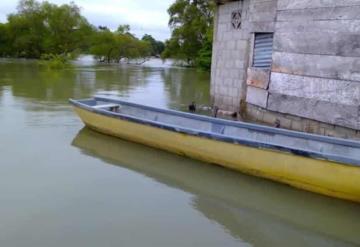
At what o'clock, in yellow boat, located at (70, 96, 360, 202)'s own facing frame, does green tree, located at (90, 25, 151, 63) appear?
The green tree is roughly at 1 o'clock from the yellow boat.

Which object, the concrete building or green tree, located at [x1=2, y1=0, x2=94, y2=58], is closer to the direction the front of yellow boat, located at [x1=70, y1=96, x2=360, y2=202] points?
the green tree

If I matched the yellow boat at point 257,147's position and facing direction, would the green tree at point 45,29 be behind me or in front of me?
in front

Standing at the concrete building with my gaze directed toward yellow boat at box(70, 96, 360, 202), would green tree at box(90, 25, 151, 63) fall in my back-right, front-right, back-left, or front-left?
back-right

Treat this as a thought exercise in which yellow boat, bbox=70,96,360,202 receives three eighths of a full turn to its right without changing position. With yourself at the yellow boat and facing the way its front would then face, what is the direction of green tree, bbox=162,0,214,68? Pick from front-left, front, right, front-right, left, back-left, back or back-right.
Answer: left

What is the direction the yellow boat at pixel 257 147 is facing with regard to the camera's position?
facing away from the viewer and to the left of the viewer
